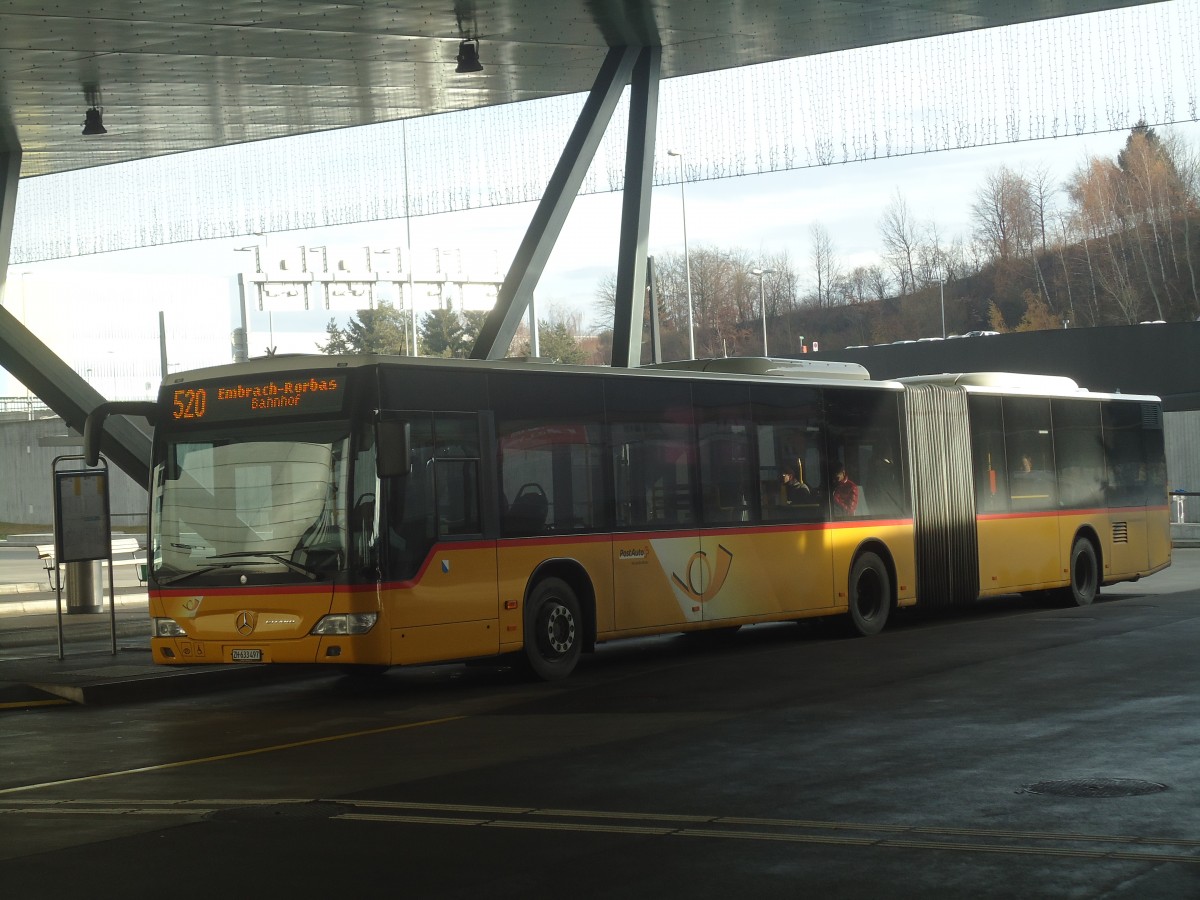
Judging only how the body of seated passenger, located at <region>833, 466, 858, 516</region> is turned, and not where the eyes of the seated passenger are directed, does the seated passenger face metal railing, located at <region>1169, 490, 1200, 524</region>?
no

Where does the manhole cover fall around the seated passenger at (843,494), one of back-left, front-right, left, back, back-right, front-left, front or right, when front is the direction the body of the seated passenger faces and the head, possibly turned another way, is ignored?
front-left

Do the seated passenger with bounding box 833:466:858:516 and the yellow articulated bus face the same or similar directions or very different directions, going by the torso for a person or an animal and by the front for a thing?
same or similar directions

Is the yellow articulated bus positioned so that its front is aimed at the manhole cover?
no

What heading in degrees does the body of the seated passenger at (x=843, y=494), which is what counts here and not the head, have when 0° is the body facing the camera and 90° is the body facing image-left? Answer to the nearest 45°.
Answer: approximately 45°

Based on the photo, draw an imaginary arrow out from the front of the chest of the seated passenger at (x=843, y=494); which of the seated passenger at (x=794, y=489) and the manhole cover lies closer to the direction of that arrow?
the seated passenger

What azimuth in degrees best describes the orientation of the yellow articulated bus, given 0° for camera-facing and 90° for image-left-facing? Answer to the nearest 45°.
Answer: approximately 45°

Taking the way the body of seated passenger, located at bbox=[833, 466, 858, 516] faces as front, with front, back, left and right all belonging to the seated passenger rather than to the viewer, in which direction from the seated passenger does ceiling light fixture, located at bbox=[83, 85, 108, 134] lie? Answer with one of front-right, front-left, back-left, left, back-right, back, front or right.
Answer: front-right

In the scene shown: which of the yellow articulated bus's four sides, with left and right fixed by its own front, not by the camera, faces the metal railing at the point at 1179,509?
back
